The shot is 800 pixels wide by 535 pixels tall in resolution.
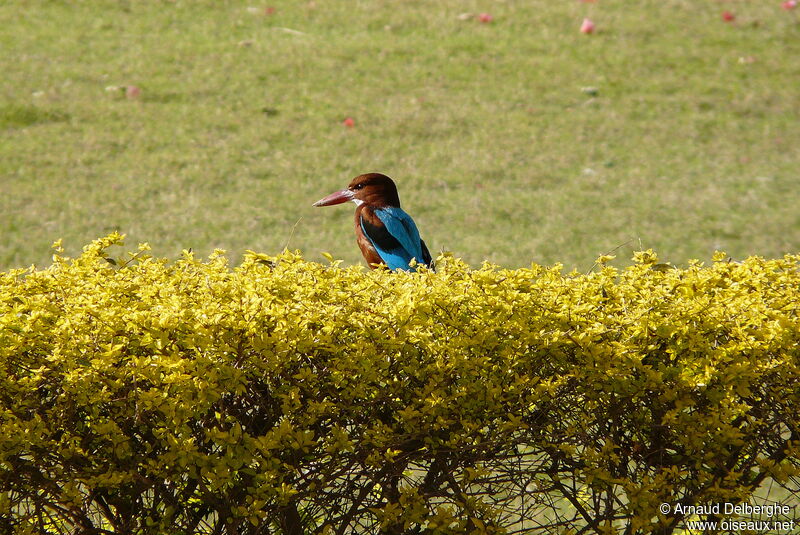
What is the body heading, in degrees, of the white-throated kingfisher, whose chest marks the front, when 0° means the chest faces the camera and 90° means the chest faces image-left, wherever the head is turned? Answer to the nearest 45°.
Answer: approximately 90°
